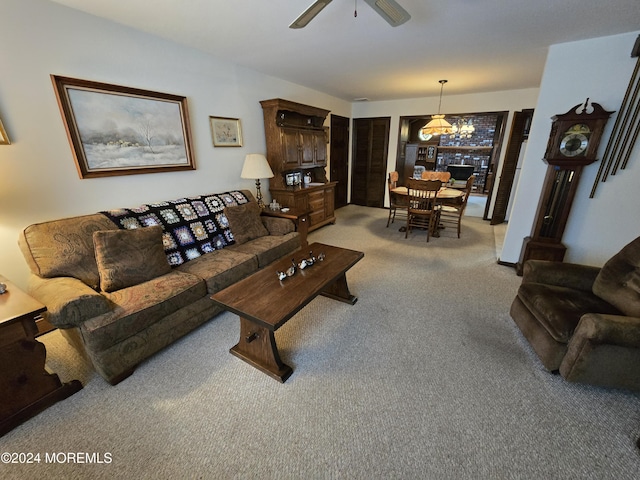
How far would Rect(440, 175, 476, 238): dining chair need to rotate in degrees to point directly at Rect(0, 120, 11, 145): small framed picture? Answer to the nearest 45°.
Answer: approximately 45° to its left

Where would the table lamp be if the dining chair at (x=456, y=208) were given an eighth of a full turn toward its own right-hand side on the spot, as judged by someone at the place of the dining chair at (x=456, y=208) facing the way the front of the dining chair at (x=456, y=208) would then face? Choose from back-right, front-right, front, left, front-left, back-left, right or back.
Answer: left

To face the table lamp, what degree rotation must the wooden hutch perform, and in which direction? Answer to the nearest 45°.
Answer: approximately 90° to its right

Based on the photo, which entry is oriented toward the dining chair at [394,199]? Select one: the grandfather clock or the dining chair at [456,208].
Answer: the dining chair at [456,208]

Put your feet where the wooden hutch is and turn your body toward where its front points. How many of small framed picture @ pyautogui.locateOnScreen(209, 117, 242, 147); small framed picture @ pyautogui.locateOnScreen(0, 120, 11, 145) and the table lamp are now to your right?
3

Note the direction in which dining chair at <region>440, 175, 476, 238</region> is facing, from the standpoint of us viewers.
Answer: facing to the left of the viewer

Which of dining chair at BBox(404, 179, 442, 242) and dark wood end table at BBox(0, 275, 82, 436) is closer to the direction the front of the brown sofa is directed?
the dining chair

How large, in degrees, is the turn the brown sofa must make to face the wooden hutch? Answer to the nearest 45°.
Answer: approximately 90° to its left

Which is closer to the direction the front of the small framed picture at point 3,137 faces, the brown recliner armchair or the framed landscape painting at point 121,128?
the brown recliner armchair

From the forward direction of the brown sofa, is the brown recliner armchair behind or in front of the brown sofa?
in front
